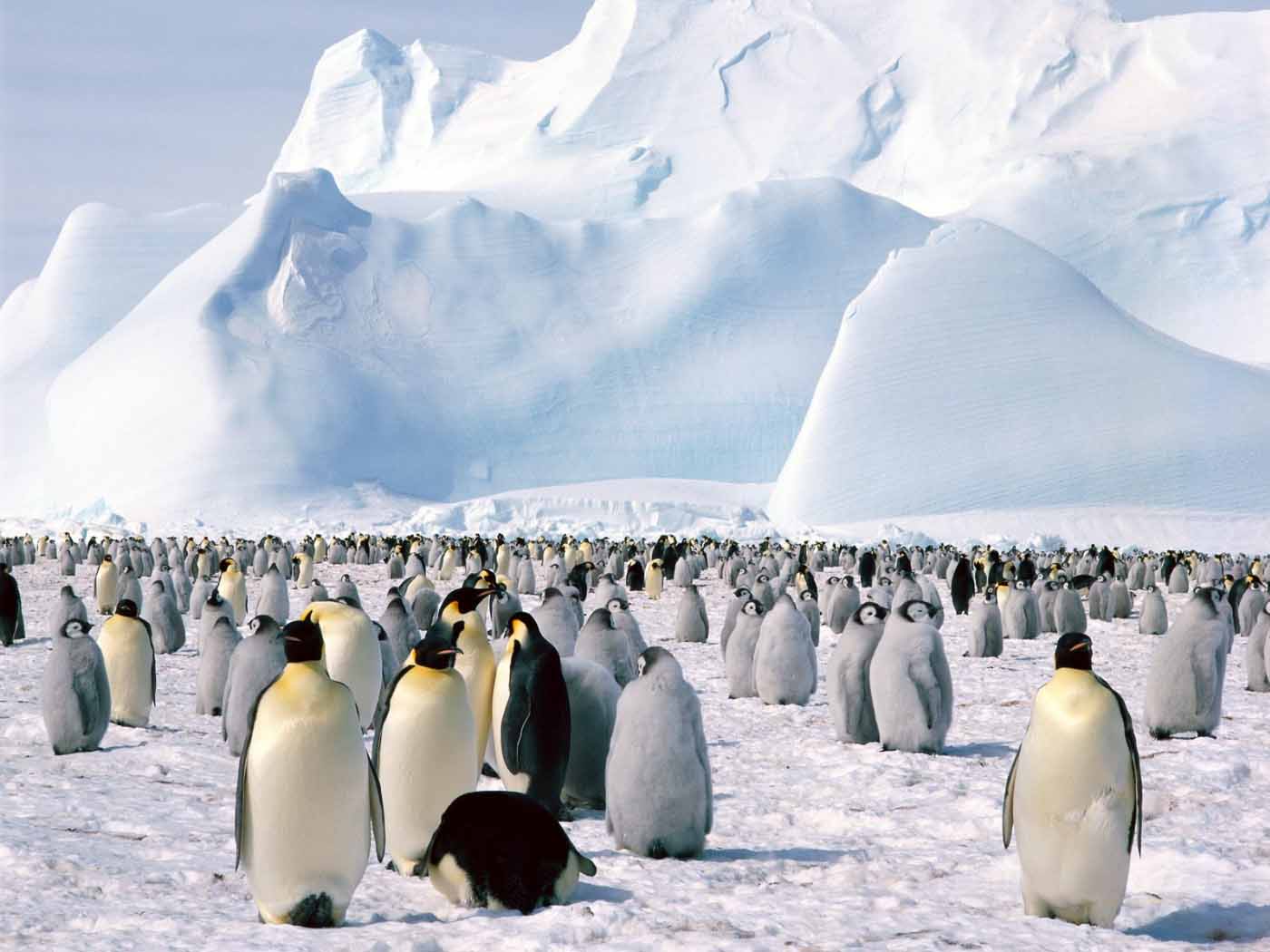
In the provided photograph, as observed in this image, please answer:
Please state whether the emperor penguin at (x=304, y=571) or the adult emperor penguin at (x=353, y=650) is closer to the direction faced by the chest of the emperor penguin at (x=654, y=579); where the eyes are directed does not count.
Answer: the adult emperor penguin

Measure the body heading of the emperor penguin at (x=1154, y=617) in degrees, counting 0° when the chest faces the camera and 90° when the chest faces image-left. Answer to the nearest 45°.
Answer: approximately 45°

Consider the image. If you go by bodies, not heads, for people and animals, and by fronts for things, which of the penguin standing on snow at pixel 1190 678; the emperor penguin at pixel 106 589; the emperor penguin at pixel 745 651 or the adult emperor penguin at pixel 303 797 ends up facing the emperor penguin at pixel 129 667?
the emperor penguin at pixel 106 589

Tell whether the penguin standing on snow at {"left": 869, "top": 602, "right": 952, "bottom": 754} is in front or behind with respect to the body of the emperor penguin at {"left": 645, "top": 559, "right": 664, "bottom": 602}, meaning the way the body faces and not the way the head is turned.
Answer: in front

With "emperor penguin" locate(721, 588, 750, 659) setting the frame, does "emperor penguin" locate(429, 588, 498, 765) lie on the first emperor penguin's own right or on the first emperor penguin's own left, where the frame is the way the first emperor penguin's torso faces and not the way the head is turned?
on the first emperor penguin's own right

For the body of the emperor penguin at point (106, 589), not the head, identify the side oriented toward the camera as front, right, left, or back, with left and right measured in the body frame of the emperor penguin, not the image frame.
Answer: front

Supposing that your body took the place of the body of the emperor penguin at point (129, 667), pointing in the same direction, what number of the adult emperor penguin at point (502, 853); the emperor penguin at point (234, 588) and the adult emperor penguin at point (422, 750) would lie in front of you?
2

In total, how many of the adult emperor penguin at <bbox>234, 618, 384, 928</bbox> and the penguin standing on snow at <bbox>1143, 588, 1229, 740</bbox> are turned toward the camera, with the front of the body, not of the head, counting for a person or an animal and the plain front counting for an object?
1

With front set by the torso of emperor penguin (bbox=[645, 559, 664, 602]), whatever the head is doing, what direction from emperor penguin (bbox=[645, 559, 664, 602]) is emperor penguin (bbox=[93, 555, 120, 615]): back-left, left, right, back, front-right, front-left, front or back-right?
front-right

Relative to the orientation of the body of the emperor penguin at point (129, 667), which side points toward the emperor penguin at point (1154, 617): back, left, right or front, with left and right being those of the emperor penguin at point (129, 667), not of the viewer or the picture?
left

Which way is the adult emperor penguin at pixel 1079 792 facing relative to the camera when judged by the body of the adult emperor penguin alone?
toward the camera

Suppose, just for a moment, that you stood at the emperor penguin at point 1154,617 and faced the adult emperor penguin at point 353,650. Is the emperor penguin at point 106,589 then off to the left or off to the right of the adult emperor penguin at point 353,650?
right

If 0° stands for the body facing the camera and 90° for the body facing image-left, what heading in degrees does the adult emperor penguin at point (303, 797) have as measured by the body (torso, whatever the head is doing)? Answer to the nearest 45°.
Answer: approximately 0°

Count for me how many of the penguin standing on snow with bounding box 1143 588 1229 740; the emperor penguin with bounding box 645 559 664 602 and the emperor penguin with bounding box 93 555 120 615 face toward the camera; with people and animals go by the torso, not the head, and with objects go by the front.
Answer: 2
